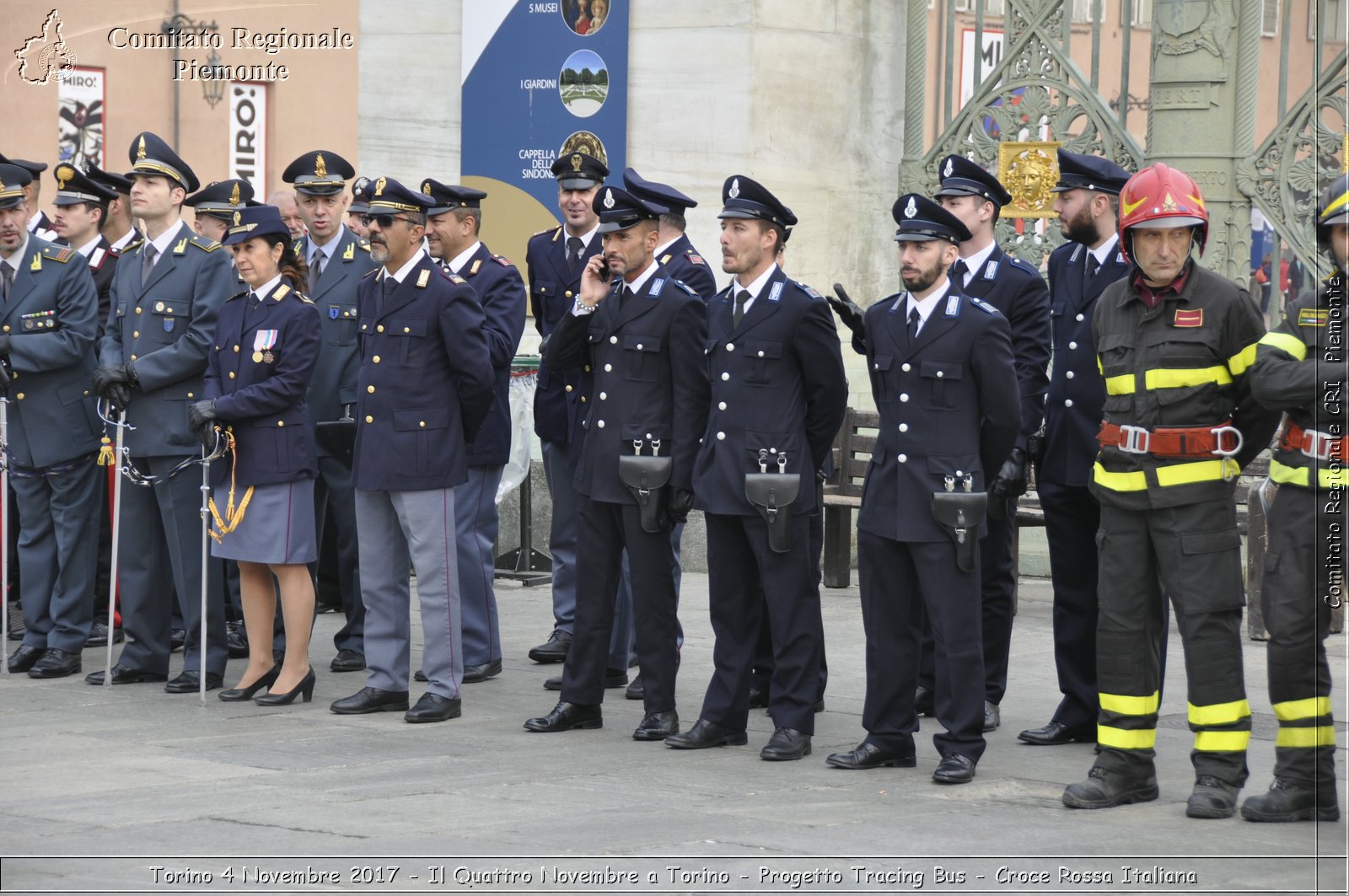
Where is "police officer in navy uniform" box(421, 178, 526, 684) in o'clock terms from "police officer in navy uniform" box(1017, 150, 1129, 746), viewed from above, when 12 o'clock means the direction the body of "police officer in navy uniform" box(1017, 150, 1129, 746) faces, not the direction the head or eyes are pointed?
"police officer in navy uniform" box(421, 178, 526, 684) is roughly at 2 o'clock from "police officer in navy uniform" box(1017, 150, 1129, 746).

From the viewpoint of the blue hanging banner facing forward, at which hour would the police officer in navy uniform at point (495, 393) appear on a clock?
The police officer in navy uniform is roughly at 12 o'clock from the blue hanging banner.

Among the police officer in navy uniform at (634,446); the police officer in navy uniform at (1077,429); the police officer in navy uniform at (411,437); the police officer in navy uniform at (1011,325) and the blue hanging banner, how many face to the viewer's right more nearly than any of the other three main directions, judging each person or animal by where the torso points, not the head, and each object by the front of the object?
0

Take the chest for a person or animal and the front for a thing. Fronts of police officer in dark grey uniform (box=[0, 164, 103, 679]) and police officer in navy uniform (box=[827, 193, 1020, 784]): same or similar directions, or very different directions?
same or similar directions

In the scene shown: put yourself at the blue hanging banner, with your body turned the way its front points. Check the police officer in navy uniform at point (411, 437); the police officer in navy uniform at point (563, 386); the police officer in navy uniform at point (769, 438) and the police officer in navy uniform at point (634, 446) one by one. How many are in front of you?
4

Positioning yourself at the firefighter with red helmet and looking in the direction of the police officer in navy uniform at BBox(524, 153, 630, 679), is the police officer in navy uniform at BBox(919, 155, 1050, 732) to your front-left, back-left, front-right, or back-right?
front-right

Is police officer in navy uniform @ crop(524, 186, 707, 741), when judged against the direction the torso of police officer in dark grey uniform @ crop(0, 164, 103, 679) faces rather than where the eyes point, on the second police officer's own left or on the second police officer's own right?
on the second police officer's own left

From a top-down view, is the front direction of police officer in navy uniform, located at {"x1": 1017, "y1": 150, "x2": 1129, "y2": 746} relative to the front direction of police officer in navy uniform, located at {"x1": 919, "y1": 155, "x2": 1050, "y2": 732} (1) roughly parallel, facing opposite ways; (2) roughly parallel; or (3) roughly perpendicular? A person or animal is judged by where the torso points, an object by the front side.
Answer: roughly parallel

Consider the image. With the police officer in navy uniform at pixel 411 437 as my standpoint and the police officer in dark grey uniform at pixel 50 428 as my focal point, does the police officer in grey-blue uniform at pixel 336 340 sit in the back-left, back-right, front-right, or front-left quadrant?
front-right

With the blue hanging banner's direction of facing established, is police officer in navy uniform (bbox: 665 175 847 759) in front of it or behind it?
in front

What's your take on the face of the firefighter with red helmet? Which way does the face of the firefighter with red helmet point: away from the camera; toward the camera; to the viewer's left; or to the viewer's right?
toward the camera

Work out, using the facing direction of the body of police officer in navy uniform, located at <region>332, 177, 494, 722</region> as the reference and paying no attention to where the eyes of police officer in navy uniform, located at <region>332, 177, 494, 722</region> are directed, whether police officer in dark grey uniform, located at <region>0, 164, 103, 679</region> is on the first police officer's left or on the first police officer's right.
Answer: on the first police officer's right

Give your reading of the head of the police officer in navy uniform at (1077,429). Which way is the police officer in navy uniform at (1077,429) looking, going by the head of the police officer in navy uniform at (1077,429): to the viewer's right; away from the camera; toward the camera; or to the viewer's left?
to the viewer's left

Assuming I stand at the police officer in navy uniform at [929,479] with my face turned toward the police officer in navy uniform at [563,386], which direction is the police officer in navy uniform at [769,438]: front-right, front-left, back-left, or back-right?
front-left

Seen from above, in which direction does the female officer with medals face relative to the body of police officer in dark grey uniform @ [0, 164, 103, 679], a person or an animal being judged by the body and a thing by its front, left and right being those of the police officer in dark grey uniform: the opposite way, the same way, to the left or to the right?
the same way

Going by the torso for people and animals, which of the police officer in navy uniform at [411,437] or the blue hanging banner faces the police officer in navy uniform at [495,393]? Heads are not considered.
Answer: the blue hanging banner

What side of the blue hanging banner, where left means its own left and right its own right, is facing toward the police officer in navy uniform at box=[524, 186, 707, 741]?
front

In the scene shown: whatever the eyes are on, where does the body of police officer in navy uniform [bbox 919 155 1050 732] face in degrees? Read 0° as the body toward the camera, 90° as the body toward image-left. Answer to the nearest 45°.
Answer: approximately 45°

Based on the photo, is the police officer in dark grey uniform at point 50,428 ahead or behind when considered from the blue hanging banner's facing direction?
ahead

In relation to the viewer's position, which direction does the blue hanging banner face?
facing the viewer
